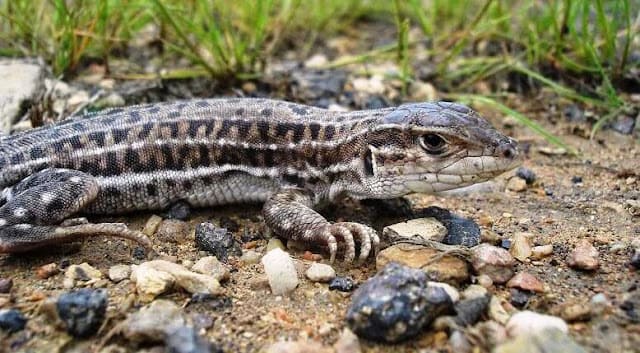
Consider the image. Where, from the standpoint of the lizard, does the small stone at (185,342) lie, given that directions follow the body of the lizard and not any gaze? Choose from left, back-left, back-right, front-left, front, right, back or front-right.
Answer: right

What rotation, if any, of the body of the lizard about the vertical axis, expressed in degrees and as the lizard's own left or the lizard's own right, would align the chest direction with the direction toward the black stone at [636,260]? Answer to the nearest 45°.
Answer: approximately 45° to the lizard's own right

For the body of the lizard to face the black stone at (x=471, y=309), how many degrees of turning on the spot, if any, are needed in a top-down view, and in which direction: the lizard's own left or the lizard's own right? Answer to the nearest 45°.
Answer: approximately 45° to the lizard's own right

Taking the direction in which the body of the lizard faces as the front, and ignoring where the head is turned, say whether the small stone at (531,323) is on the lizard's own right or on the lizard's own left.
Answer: on the lizard's own right

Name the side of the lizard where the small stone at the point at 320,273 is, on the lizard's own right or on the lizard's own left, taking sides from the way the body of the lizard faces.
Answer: on the lizard's own right

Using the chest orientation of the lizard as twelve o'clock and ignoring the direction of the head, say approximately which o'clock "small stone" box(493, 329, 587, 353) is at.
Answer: The small stone is roughly at 2 o'clock from the lizard.

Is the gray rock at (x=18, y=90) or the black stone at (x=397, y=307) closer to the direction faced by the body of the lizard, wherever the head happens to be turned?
the black stone

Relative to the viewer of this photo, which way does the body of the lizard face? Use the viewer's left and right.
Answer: facing to the right of the viewer

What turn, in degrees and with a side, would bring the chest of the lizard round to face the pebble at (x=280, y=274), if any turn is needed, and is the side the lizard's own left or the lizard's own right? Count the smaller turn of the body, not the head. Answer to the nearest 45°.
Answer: approximately 90° to the lizard's own right

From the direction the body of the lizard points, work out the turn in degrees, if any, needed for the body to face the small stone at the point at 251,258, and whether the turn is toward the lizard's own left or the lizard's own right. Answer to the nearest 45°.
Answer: approximately 90° to the lizard's own right

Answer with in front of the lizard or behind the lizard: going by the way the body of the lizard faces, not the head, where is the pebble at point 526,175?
in front
